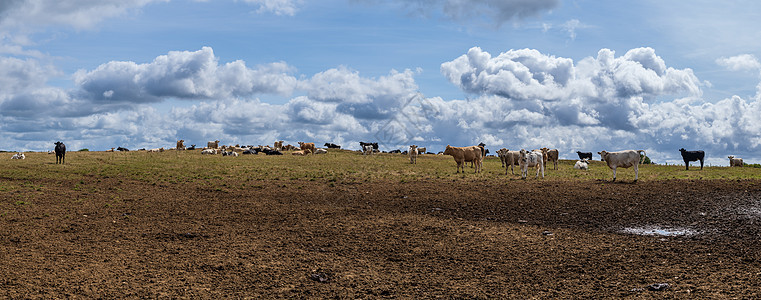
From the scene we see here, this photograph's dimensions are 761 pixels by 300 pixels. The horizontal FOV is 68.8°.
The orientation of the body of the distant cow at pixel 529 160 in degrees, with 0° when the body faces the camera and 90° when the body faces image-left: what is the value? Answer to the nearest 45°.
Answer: approximately 45°

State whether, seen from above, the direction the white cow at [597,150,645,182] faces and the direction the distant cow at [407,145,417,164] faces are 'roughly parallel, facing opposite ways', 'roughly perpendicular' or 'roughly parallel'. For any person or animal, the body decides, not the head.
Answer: roughly perpendicular

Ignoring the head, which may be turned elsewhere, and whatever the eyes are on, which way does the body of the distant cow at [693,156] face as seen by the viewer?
to the viewer's left

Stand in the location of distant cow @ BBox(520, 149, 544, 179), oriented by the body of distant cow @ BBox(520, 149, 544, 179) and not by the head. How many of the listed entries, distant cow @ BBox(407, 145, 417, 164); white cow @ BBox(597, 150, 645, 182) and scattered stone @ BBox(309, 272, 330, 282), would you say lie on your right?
1

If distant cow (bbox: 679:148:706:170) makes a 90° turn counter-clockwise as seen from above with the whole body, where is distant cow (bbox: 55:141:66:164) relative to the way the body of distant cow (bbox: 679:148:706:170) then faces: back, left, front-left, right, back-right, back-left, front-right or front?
front-right

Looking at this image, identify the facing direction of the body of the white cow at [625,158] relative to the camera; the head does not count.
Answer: to the viewer's left

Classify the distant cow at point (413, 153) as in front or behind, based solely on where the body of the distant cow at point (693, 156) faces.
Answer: in front

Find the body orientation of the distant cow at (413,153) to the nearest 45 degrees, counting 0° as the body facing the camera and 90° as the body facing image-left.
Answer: approximately 0°

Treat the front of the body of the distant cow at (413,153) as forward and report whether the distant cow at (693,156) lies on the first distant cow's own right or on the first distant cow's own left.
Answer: on the first distant cow's own left

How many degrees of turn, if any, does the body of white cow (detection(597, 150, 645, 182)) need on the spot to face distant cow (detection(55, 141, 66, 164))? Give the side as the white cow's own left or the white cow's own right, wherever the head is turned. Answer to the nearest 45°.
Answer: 0° — it already faces it

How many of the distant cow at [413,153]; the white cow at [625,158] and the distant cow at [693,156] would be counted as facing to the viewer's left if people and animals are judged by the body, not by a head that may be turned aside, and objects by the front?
2

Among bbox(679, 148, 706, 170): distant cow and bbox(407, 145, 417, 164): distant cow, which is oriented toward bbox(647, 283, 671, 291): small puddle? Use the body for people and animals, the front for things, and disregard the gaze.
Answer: bbox(407, 145, 417, 164): distant cow
